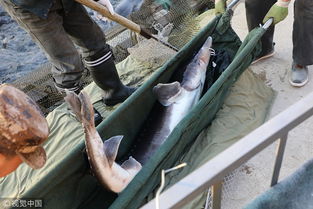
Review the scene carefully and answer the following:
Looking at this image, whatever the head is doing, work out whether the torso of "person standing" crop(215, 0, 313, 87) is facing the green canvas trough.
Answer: yes

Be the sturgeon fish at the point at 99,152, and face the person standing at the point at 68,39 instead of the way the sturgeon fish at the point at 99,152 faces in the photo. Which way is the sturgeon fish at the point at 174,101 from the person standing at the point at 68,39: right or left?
right

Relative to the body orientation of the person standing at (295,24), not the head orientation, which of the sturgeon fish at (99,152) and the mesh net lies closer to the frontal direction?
the sturgeon fish

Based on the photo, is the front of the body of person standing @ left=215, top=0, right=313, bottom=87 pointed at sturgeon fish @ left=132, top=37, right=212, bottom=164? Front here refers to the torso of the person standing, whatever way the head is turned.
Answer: yes

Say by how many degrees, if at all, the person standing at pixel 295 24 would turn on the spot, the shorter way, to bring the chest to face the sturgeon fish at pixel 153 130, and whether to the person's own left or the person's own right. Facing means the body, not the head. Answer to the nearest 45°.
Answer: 0° — they already face it

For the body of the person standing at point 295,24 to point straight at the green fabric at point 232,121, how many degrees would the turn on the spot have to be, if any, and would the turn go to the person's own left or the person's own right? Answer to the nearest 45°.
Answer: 0° — they already face it

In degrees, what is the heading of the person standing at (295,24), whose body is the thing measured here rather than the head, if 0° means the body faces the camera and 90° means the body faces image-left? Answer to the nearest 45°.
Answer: approximately 45°

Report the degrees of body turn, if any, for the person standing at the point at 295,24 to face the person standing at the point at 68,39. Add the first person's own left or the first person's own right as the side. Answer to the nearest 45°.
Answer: approximately 45° to the first person's own right

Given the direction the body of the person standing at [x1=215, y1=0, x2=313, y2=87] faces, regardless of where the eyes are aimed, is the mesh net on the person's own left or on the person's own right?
on the person's own right
